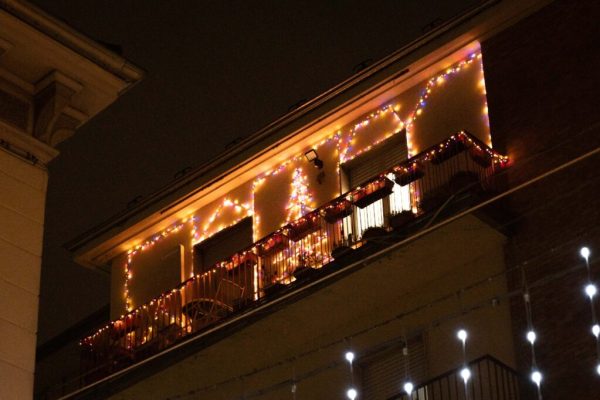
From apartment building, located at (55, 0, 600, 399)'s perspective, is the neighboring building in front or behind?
in front

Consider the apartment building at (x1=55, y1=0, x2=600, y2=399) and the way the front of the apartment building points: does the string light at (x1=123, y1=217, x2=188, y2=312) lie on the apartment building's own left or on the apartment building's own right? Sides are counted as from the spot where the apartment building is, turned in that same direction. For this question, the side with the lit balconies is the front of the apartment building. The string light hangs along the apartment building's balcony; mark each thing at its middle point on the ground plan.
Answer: on the apartment building's own right

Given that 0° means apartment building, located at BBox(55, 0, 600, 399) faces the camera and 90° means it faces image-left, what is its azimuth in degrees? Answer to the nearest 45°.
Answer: approximately 45°
